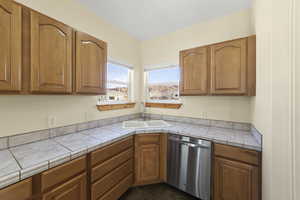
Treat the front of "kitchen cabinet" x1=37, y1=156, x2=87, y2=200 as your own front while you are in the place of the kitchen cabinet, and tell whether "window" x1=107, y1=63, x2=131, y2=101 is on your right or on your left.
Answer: on your left

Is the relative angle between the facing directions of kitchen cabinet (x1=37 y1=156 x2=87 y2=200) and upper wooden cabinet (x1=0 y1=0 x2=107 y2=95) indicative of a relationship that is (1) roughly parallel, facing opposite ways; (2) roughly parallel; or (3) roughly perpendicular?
roughly parallel

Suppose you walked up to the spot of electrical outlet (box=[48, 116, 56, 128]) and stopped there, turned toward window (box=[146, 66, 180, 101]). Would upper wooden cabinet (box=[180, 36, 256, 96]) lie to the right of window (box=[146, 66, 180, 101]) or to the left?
right

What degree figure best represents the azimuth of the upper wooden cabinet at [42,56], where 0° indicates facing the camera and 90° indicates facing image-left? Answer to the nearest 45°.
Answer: approximately 315°

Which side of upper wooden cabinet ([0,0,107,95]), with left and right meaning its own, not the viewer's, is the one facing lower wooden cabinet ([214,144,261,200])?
front

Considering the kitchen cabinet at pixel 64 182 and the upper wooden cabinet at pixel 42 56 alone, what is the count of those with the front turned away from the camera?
0

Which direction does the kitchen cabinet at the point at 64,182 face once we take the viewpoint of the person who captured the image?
facing the viewer and to the right of the viewer

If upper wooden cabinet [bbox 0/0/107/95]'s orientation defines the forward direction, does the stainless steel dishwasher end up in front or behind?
in front

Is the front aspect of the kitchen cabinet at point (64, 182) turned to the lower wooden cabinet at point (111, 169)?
no

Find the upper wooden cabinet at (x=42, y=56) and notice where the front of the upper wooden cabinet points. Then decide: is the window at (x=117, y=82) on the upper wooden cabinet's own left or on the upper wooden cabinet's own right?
on the upper wooden cabinet's own left

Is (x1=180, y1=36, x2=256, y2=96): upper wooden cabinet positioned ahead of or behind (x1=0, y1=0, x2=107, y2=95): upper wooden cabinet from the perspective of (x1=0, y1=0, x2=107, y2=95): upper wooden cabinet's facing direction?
ahead

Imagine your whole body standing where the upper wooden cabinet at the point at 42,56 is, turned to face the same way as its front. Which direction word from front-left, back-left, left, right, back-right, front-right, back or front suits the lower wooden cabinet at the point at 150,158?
front-left

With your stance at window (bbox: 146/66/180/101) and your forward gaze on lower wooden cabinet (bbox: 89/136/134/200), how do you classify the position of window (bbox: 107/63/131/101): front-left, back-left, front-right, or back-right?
front-right
